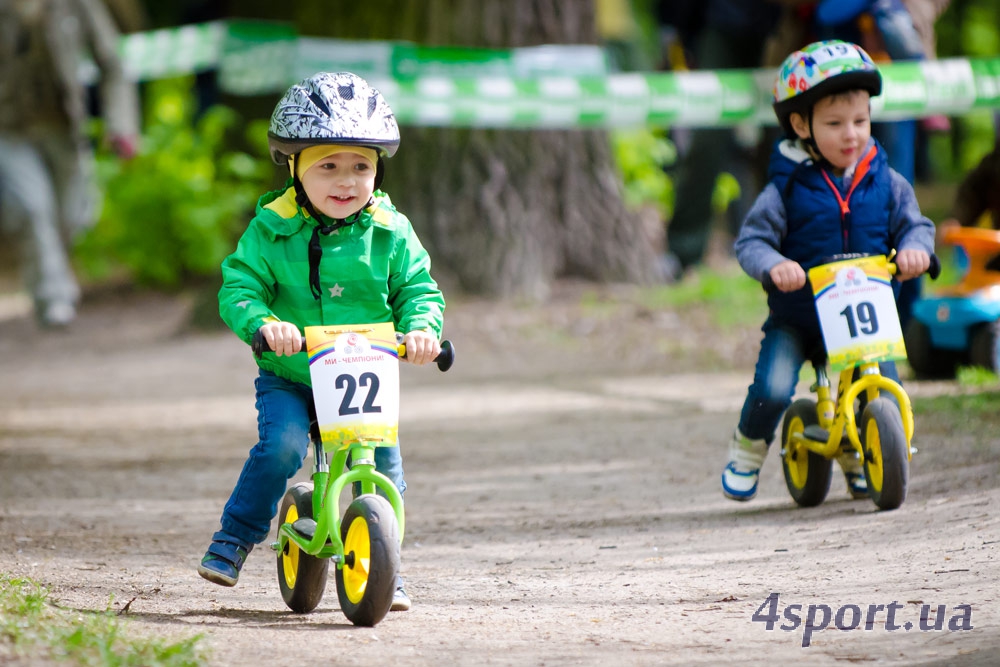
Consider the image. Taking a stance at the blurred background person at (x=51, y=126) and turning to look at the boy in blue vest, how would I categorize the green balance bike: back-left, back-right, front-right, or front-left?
front-right

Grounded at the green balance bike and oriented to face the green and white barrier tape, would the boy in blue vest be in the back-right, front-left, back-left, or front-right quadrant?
front-right

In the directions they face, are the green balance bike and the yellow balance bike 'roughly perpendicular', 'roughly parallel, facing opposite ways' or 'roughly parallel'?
roughly parallel

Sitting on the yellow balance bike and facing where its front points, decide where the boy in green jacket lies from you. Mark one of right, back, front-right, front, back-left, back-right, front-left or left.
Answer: right

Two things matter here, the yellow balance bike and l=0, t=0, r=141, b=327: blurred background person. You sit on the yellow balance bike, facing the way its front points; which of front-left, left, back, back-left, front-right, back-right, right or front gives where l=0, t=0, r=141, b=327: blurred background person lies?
back

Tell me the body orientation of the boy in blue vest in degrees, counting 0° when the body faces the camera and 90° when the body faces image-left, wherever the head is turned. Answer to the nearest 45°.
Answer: approximately 315°

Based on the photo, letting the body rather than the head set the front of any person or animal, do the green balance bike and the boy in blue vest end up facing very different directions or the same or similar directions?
same or similar directions

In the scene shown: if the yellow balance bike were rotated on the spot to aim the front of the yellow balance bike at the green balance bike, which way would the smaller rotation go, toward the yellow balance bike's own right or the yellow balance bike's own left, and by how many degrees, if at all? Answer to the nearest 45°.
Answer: approximately 90° to the yellow balance bike's own right

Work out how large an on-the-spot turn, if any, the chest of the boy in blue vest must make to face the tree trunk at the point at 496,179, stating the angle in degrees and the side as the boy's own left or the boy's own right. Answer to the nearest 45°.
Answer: approximately 180°

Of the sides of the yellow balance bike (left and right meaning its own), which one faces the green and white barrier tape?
back

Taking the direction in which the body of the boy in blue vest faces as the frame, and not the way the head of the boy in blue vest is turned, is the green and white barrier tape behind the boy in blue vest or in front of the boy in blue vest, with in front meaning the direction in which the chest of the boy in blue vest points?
behind
